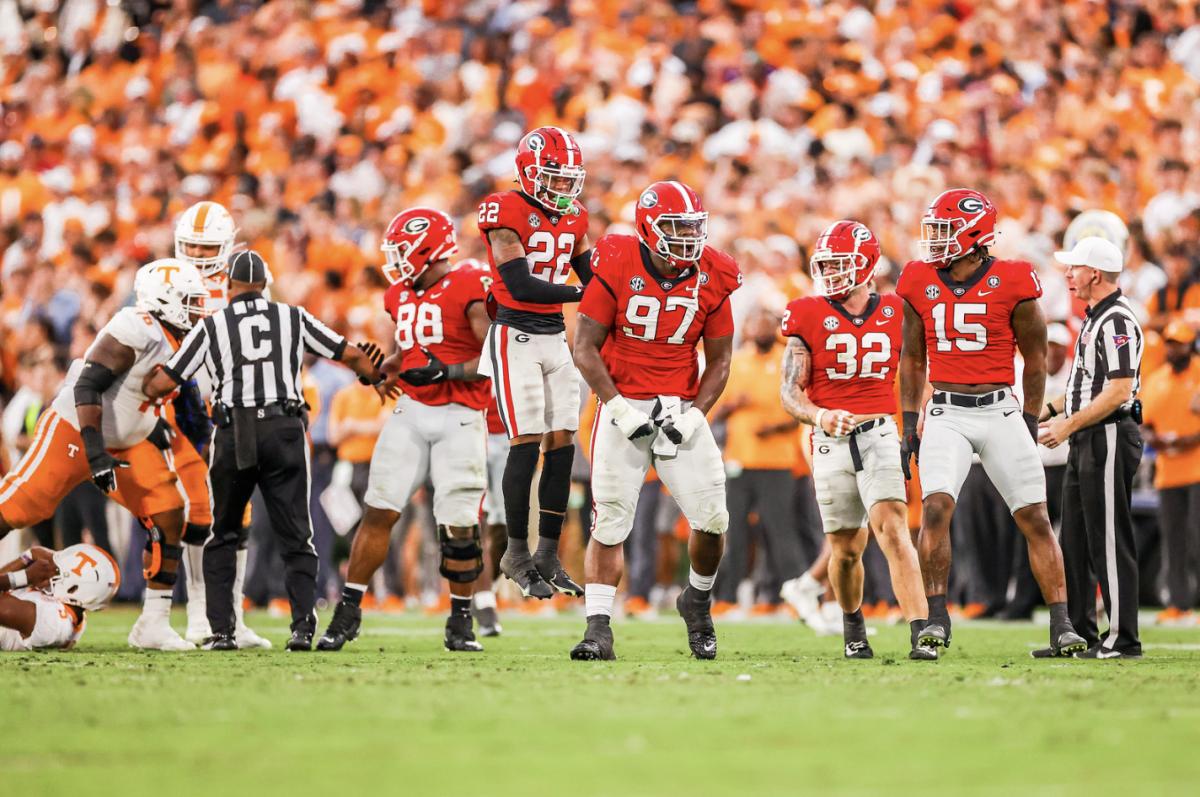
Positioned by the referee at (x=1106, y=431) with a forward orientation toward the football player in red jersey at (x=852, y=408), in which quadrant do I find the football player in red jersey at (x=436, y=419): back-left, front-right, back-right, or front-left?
front-right

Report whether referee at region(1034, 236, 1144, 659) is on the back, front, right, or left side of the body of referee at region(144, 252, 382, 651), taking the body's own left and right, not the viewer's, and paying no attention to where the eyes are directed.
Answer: right

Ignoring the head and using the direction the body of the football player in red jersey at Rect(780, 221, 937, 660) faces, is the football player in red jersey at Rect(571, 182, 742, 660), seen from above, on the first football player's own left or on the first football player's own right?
on the first football player's own right

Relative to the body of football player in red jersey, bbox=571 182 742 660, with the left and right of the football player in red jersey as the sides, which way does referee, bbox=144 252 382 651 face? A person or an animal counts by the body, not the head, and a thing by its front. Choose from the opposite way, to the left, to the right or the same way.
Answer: the opposite way

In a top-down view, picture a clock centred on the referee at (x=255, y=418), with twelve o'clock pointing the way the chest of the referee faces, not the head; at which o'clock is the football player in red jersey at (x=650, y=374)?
The football player in red jersey is roughly at 4 o'clock from the referee.

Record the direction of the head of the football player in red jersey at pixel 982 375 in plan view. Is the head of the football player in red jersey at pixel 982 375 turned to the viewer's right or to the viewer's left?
to the viewer's left

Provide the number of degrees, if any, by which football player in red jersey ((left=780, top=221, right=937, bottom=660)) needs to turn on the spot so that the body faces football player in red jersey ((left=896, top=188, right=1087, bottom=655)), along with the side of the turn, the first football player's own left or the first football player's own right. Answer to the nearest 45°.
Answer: approximately 90° to the first football player's own left

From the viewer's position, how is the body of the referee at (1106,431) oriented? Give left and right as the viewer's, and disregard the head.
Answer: facing to the left of the viewer

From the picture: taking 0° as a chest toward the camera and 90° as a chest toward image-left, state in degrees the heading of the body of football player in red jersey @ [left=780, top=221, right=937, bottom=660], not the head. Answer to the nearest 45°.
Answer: approximately 0°

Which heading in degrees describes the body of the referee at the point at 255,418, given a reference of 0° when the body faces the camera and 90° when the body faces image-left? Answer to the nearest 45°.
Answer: approximately 180°

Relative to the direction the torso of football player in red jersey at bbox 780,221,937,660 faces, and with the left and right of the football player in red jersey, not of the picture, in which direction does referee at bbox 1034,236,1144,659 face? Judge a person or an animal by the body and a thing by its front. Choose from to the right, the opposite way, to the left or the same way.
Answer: to the right

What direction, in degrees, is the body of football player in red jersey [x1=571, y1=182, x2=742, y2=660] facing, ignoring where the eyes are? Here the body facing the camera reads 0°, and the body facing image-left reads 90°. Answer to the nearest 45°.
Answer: approximately 0°
